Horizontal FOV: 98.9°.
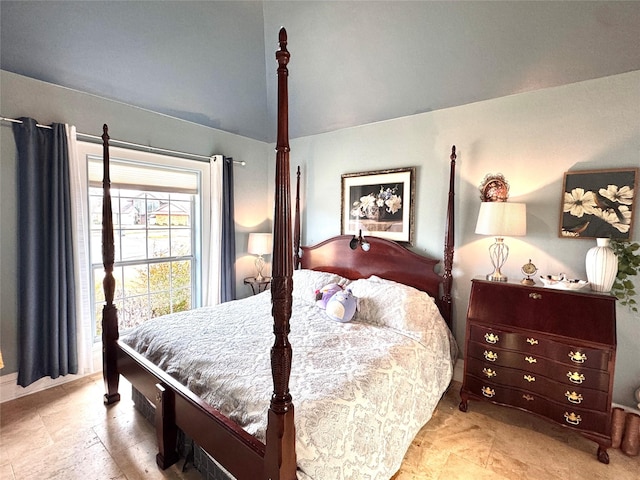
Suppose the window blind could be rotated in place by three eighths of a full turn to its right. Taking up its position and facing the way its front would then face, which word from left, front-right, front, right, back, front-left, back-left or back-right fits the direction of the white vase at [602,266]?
back-left

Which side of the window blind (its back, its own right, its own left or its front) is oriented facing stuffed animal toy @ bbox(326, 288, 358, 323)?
front

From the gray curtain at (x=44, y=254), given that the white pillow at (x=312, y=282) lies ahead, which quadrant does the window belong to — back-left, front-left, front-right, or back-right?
front-left

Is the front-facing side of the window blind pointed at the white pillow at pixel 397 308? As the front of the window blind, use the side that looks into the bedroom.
yes

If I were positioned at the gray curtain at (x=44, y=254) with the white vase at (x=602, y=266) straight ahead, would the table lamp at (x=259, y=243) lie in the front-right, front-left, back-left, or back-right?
front-left

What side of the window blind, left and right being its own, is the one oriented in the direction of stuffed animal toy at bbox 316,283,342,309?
front

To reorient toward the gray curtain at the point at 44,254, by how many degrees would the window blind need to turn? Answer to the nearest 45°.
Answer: approximately 90° to its right

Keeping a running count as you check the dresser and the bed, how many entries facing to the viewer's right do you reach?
0

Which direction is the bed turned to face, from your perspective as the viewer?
facing the viewer and to the left of the viewer

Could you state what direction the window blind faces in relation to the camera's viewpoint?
facing the viewer and to the right of the viewer

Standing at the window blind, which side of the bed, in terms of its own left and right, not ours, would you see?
right

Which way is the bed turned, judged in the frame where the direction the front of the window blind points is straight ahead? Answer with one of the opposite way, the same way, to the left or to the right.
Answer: to the right

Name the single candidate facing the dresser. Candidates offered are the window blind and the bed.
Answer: the window blind
